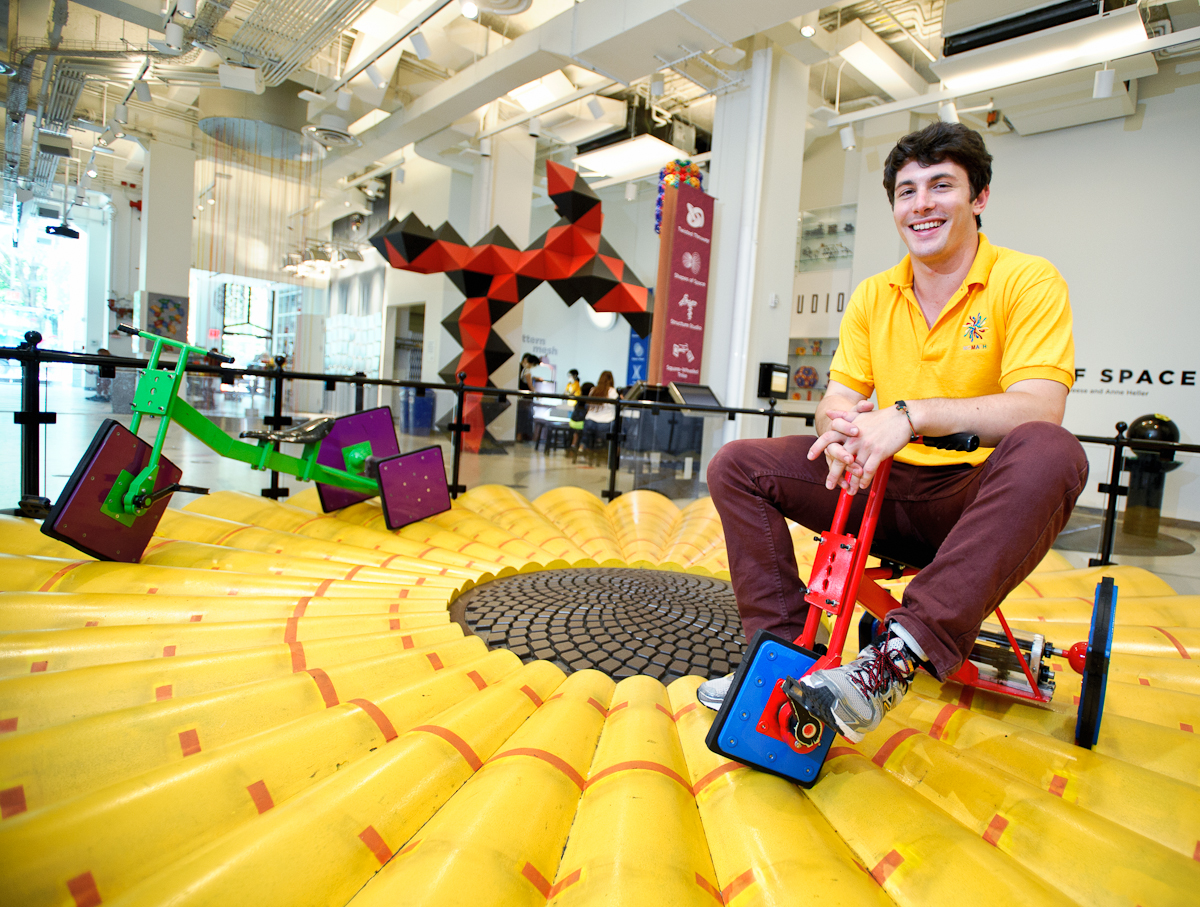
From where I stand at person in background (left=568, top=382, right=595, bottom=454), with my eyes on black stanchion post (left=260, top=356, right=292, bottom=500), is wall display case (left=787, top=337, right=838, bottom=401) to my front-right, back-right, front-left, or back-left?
front-left

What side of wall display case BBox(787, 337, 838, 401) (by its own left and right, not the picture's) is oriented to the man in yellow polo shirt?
front

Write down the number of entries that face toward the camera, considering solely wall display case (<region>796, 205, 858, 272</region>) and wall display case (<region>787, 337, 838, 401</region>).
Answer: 2

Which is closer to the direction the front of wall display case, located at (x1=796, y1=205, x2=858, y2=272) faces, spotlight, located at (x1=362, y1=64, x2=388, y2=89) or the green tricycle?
the green tricycle

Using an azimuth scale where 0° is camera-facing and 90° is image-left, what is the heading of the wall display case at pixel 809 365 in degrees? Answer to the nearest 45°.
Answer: approximately 0°

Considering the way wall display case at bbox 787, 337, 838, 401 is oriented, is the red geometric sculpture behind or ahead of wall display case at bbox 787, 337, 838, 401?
ahead

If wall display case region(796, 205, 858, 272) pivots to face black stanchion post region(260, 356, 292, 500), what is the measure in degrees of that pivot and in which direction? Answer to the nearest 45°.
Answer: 0° — it already faces it

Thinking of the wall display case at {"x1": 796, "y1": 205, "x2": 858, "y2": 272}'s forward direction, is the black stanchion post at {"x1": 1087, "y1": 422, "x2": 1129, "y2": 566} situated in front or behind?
in front
